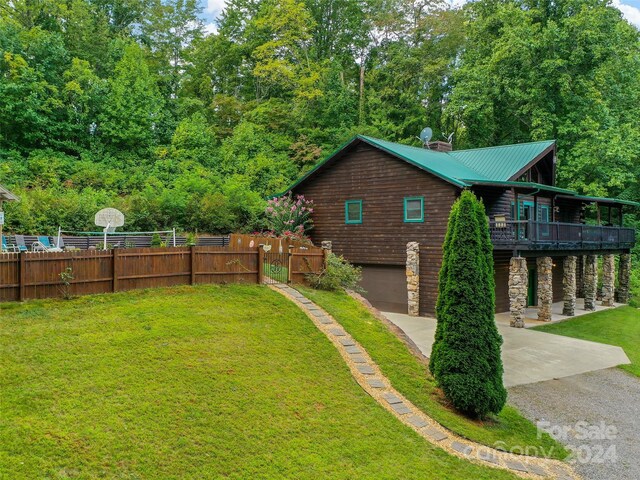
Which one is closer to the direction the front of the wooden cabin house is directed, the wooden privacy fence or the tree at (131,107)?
the wooden privacy fence

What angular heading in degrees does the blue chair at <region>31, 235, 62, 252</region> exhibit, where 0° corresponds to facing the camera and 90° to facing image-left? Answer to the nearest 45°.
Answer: approximately 315°

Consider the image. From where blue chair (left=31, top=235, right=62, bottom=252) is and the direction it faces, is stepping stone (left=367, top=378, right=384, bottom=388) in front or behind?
in front

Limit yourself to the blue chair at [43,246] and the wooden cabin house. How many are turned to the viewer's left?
0

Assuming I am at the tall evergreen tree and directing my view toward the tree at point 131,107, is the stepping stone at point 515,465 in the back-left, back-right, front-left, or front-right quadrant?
back-left

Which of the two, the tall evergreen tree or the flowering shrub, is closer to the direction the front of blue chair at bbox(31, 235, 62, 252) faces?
the tall evergreen tree

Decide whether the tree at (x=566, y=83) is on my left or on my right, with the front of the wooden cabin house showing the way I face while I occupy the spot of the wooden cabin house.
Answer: on my left

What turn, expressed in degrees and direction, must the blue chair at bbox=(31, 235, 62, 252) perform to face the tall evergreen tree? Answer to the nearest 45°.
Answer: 0° — it already faces it

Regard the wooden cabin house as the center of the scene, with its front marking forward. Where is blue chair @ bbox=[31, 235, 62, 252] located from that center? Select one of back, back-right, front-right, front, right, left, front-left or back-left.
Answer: right

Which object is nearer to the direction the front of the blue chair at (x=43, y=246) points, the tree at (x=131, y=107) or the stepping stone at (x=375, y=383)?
the stepping stone

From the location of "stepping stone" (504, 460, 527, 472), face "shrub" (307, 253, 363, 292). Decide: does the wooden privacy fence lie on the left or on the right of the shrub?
left

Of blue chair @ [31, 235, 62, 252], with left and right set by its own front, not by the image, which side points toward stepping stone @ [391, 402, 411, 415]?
front
